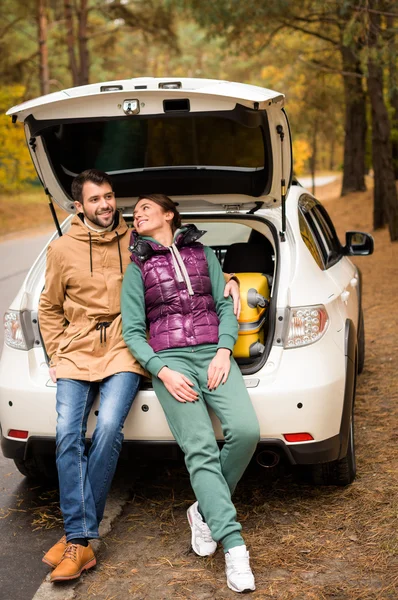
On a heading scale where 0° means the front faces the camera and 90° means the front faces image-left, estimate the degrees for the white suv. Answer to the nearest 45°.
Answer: approximately 180°

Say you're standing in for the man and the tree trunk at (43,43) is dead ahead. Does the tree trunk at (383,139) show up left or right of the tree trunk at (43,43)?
right

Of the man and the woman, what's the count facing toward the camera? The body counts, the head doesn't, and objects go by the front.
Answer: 2

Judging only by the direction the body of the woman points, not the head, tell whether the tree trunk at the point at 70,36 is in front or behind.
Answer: behind

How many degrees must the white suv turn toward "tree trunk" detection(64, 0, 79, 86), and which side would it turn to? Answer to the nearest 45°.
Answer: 0° — it already faces it

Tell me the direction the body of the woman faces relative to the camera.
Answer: toward the camera

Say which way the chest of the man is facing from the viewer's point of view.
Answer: toward the camera

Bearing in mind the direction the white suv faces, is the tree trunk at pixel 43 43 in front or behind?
in front

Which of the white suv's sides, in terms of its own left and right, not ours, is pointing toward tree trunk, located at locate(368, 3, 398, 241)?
front

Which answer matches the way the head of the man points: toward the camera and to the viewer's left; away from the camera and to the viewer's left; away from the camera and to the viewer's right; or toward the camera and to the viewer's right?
toward the camera and to the viewer's right

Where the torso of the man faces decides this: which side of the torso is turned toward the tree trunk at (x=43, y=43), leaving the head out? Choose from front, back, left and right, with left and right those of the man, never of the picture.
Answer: back

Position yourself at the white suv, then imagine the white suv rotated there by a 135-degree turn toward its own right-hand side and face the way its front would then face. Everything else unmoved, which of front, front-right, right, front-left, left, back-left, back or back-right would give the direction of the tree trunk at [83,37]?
back-left

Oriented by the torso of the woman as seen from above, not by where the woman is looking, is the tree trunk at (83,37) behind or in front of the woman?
behind

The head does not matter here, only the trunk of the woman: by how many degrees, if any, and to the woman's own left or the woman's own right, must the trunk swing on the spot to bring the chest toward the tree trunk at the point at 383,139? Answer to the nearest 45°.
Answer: approximately 180°
